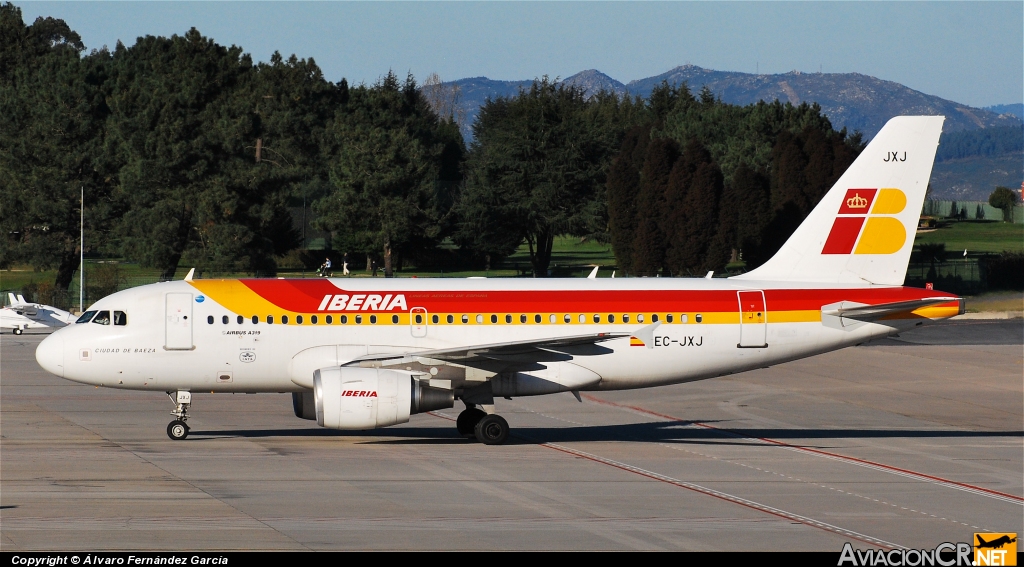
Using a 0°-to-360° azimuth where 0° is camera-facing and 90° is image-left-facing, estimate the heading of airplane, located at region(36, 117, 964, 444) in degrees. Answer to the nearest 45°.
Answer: approximately 90°
